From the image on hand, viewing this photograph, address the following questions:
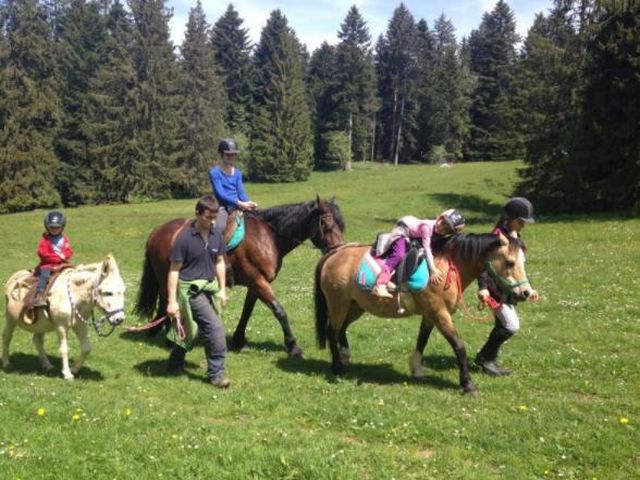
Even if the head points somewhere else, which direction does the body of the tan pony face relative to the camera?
to the viewer's right

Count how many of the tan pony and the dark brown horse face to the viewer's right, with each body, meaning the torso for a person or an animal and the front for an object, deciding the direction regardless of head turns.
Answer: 2

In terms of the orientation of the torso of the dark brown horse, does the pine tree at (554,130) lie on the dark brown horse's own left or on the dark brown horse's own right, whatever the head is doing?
on the dark brown horse's own left

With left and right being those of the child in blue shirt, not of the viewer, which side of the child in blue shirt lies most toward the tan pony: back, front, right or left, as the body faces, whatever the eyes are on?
front

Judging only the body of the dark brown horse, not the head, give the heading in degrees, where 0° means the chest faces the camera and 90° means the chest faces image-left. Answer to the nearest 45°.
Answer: approximately 270°

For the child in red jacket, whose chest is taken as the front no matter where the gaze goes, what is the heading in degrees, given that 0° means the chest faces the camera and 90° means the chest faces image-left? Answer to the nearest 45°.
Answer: approximately 315°

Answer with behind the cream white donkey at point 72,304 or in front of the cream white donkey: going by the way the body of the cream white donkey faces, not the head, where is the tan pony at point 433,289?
in front

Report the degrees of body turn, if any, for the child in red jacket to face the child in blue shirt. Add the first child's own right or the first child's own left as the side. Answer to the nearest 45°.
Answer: approximately 45° to the first child's own left

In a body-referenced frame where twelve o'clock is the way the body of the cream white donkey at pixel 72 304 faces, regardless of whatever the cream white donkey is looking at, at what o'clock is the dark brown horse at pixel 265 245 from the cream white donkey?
The dark brown horse is roughly at 10 o'clock from the cream white donkey.

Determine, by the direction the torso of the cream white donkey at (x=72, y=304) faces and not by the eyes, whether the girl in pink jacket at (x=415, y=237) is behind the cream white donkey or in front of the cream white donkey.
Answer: in front

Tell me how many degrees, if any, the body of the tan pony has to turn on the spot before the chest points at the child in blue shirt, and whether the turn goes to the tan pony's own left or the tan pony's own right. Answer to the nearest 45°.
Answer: approximately 135° to the tan pony's own left

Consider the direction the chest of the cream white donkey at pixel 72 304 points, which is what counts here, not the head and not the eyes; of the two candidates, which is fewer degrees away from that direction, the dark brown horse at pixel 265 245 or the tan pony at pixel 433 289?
the tan pony

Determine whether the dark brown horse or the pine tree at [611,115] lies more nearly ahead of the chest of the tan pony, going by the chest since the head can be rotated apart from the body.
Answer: the pine tree

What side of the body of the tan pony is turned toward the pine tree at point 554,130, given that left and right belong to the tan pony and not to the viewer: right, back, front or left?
left
